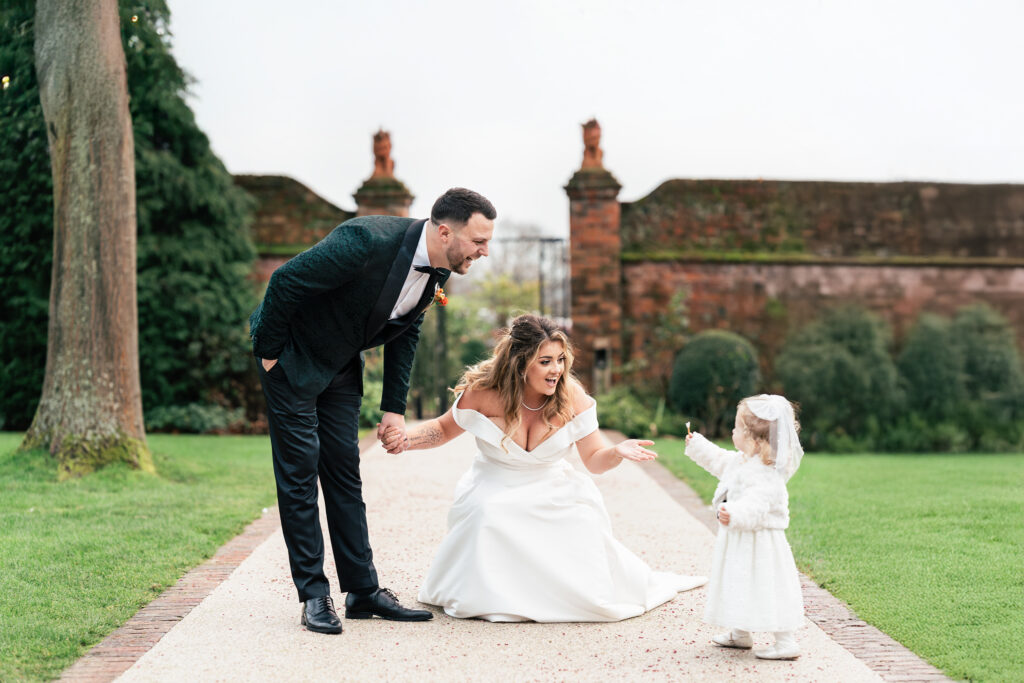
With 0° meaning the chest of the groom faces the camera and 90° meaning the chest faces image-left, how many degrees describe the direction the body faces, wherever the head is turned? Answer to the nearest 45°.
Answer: approximately 315°

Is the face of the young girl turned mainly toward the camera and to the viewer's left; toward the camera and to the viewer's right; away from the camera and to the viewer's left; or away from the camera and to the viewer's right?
away from the camera and to the viewer's left

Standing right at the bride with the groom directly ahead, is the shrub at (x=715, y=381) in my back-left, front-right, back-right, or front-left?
back-right

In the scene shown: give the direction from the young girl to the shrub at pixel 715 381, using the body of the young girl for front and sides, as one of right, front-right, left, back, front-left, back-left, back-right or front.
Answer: right

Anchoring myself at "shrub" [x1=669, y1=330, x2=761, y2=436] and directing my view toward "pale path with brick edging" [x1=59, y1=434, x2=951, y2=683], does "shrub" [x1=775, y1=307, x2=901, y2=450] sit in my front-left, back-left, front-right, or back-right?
back-left

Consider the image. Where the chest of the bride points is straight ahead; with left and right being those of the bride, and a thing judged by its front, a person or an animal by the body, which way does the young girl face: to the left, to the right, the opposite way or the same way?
to the right

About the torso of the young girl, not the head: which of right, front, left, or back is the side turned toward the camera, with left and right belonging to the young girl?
left

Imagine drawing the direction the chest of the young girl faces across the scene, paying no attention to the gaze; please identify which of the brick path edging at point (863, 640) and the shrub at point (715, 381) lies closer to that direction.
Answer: the shrub

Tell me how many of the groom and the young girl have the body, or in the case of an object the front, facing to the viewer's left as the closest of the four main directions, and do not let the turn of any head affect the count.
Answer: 1

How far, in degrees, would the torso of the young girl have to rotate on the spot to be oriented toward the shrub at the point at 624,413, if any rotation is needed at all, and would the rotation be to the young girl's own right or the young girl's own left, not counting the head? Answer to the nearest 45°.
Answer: approximately 90° to the young girl's own right

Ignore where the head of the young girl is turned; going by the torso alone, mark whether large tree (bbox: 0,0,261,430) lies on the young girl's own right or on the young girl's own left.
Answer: on the young girl's own right

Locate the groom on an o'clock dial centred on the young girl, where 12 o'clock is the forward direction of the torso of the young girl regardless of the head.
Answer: The groom is roughly at 12 o'clock from the young girl.

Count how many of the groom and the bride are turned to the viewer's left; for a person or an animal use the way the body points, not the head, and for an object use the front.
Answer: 0

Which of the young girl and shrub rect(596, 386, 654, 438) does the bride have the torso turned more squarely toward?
the young girl

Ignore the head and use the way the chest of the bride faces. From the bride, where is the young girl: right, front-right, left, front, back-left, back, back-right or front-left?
front-left
